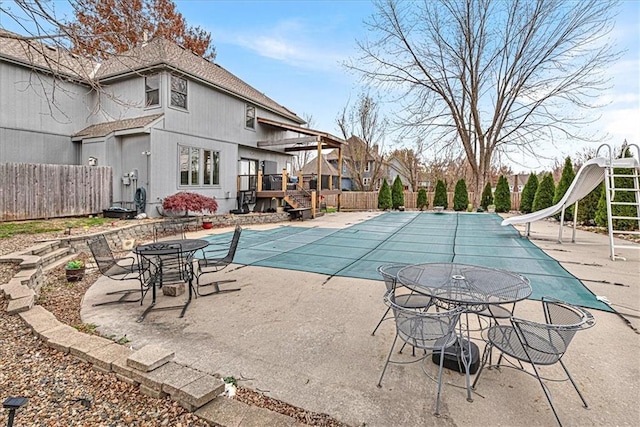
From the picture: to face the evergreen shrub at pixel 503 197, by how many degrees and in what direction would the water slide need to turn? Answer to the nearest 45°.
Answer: approximately 90° to its right

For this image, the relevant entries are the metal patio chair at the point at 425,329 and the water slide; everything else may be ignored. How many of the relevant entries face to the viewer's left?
1

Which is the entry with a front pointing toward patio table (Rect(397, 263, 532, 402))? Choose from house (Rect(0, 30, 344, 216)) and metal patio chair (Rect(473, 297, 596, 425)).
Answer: the metal patio chair

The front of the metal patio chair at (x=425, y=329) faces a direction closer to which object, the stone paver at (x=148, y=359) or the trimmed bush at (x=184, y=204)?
the trimmed bush

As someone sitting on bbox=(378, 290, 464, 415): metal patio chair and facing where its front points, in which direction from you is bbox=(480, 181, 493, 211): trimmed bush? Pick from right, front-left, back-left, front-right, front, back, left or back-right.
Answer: front-left

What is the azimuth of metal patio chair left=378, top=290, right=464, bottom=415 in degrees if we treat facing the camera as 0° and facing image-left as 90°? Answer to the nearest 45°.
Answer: approximately 225°

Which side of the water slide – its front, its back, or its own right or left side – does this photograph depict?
left

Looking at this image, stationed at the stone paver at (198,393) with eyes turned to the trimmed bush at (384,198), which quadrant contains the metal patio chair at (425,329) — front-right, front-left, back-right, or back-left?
front-right

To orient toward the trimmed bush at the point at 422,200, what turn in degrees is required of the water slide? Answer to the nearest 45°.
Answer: approximately 45° to its right
